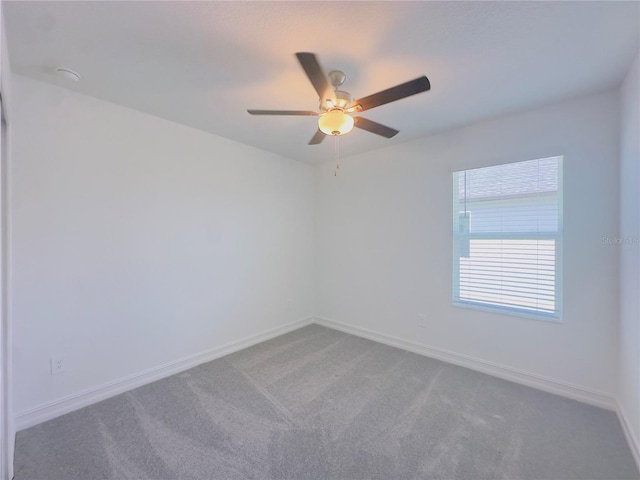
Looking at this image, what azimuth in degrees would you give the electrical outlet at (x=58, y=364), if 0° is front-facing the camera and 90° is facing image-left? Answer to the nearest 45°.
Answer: approximately 0°

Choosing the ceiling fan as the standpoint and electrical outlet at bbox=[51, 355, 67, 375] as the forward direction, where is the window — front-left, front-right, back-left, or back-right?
back-right

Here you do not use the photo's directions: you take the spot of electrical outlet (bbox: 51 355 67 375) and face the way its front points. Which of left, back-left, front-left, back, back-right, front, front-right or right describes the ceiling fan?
front-left

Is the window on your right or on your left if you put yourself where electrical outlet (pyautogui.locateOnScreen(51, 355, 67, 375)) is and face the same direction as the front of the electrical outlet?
on your left
